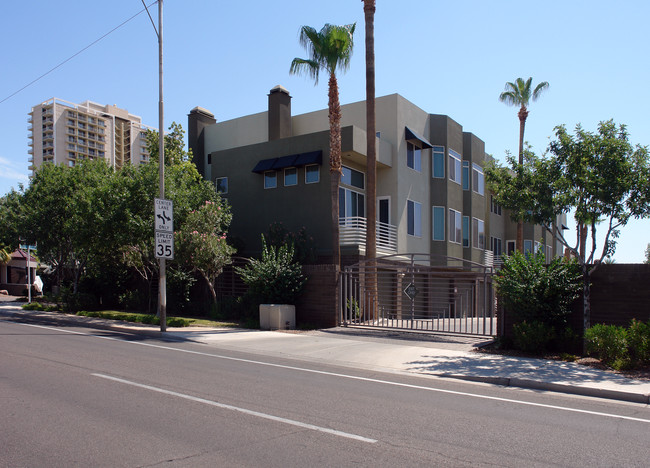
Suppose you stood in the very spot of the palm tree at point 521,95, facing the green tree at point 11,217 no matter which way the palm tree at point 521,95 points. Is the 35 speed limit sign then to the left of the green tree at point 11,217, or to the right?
left

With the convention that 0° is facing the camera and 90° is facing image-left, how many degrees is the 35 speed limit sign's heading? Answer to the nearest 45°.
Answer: approximately 0°

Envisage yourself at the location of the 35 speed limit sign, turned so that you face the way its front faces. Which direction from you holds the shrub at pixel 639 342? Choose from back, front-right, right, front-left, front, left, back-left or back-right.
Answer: front-left

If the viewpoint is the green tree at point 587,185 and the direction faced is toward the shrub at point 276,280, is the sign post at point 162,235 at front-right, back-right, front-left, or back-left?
front-left

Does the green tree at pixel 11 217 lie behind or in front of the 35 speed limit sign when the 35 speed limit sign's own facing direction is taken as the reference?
behind

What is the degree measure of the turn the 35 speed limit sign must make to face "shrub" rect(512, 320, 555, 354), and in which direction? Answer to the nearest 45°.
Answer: approximately 45° to its left

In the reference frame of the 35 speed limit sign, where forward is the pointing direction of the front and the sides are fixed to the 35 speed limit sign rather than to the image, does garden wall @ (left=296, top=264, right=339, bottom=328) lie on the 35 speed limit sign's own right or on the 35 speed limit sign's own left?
on the 35 speed limit sign's own left

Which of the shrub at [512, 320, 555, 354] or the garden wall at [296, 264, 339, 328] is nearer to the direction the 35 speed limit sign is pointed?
the shrub

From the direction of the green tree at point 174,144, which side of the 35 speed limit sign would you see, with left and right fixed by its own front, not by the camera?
back

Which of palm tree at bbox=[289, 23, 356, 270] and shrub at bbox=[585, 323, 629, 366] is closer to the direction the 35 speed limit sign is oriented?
the shrub

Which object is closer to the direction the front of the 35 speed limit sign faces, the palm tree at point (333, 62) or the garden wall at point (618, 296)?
the garden wall

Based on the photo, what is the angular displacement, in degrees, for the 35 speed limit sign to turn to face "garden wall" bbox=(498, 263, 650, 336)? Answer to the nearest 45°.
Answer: approximately 45° to its left
